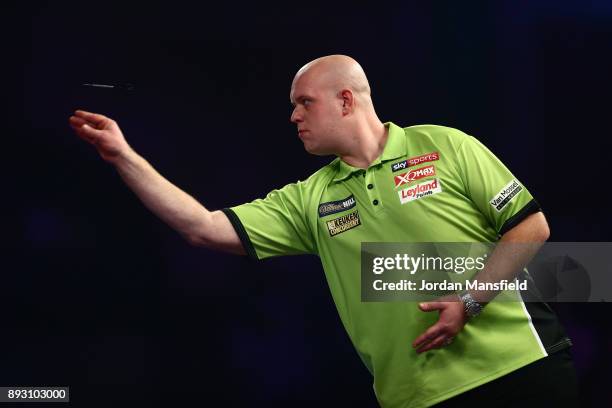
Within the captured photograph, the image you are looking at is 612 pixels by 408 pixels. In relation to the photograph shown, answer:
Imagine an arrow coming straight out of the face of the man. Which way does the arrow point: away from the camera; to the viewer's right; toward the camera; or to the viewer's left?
to the viewer's left

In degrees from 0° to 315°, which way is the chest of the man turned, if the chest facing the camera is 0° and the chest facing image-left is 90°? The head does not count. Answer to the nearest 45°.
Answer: approximately 45°
